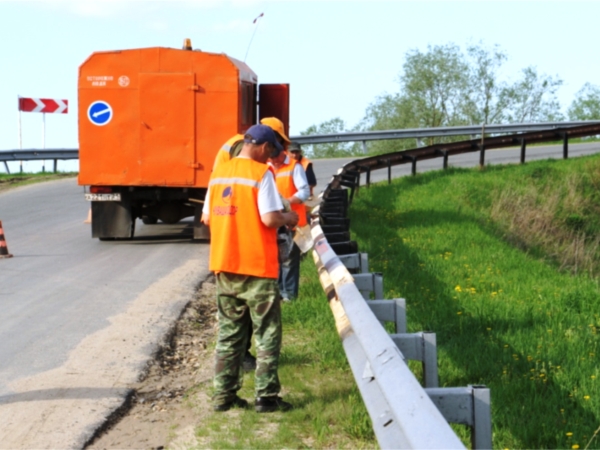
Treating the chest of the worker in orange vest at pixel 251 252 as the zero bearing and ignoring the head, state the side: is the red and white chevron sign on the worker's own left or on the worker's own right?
on the worker's own left

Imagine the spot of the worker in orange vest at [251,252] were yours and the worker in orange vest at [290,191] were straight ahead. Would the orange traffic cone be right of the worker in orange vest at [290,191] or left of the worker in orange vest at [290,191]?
left

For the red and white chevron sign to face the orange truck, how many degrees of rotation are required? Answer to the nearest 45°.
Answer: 0° — it already faces it

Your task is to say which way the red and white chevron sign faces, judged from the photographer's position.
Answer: facing the viewer

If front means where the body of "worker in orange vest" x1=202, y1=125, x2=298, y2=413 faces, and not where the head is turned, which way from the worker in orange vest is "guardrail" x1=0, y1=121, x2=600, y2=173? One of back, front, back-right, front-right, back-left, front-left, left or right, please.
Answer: front-left

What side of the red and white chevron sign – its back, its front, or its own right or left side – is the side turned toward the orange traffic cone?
front

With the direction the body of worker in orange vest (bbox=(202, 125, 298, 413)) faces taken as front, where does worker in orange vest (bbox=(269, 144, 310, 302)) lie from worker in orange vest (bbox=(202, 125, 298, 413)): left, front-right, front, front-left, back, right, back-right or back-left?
front-left

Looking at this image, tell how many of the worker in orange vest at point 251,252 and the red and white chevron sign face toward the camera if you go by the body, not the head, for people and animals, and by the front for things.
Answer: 1

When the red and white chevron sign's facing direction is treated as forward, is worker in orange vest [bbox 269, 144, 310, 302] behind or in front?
in front

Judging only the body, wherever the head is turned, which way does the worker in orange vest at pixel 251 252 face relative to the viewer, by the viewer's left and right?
facing away from the viewer and to the right of the viewer

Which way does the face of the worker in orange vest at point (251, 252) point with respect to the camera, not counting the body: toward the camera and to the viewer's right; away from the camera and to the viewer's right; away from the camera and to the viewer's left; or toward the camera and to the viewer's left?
away from the camera and to the viewer's right

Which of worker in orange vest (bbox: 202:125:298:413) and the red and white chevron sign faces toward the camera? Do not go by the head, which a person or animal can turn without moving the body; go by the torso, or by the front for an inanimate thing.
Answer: the red and white chevron sign
